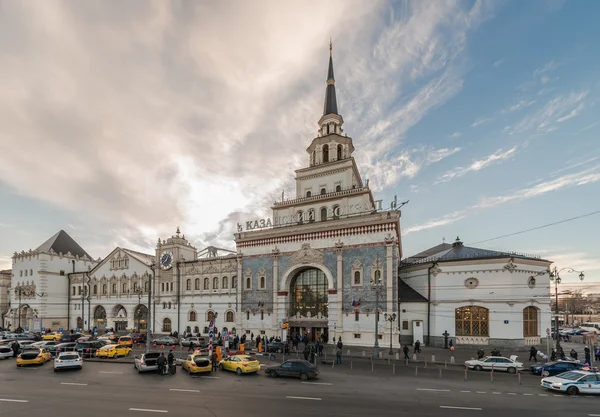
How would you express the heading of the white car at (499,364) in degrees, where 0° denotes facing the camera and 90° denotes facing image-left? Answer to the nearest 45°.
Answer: approximately 90°

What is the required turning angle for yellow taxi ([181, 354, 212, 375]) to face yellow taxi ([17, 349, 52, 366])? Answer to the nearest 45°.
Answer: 0° — it already faces it

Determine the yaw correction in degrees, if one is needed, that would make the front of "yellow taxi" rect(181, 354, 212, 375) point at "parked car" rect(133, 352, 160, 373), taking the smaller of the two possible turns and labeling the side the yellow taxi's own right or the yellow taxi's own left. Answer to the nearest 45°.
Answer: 0° — it already faces it

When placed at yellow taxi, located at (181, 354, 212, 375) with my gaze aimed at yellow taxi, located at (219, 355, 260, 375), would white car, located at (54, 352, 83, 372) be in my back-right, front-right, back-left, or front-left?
back-left

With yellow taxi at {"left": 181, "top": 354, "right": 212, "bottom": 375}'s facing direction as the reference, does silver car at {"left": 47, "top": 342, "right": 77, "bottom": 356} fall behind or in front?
in front

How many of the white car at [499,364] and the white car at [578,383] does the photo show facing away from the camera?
0
